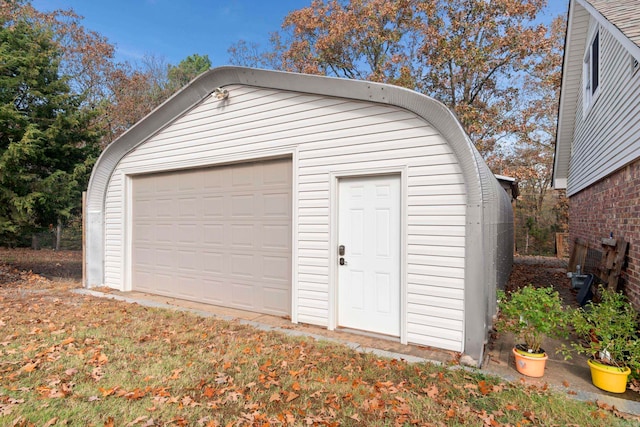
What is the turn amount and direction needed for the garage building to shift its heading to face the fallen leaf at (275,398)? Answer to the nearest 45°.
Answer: approximately 45° to its left

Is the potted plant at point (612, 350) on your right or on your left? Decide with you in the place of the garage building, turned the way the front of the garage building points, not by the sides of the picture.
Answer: on your left

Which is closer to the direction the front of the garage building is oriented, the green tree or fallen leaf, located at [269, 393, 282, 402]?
the fallen leaf

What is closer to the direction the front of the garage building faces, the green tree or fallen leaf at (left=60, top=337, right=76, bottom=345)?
the fallen leaf

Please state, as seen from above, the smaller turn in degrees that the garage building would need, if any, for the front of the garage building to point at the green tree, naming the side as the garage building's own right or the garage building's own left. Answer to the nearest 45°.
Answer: approximately 90° to the garage building's own right

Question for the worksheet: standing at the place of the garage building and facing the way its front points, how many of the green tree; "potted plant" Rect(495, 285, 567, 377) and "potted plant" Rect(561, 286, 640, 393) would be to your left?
2

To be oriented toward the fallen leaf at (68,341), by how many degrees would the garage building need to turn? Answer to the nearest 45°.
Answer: approximately 45° to its right

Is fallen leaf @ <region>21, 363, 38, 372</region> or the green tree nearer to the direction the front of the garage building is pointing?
the fallen leaf

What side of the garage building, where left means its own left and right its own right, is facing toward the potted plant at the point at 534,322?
left
